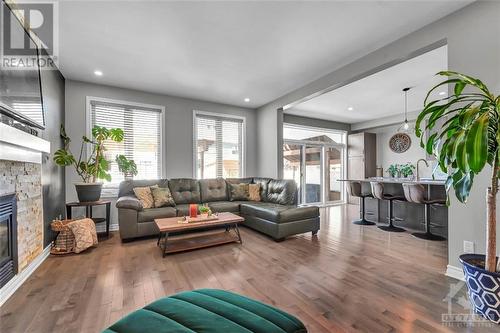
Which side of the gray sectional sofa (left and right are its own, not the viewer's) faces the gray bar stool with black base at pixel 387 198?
left

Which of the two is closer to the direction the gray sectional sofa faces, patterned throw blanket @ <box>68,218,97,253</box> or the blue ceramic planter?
the blue ceramic planter

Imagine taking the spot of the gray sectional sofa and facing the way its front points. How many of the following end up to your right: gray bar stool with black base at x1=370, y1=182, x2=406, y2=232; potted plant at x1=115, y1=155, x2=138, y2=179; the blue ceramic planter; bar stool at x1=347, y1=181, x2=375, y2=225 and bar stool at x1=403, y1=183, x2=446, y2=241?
1

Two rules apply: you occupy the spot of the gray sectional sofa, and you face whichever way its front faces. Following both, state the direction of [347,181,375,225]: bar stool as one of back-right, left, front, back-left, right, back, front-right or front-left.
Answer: left

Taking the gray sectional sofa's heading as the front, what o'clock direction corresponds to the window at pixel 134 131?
The window is roughly at 4 o'clock from the gray sectional sofa.

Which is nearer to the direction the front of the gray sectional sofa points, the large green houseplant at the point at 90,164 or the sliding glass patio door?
the large green houseplant

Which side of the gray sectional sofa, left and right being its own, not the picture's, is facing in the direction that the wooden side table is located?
right

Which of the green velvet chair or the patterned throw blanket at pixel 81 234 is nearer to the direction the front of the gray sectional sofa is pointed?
the green velvet chair

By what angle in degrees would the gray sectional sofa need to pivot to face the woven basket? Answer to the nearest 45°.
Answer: approximately 90° to its right

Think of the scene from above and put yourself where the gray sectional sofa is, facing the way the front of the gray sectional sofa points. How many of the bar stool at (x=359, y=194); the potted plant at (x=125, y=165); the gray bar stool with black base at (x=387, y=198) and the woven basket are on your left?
2

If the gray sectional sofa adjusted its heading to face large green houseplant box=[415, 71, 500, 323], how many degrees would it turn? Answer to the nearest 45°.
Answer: approximately 45° to its left

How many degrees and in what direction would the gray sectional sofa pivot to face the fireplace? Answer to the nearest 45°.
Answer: approximately 45° to its right

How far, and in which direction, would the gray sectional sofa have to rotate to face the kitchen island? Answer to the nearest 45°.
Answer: approximately 90° to its left

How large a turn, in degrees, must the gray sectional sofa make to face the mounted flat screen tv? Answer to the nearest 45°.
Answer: approximately 45° to its right

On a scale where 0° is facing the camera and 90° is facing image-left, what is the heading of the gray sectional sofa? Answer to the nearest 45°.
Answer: approximately 0°

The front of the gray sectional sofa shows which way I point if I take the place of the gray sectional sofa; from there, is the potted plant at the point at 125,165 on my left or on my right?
on my right

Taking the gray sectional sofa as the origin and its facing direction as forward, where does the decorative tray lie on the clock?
The decorative tray is roughly at 1 o'clock from the gray sectional sofa.
